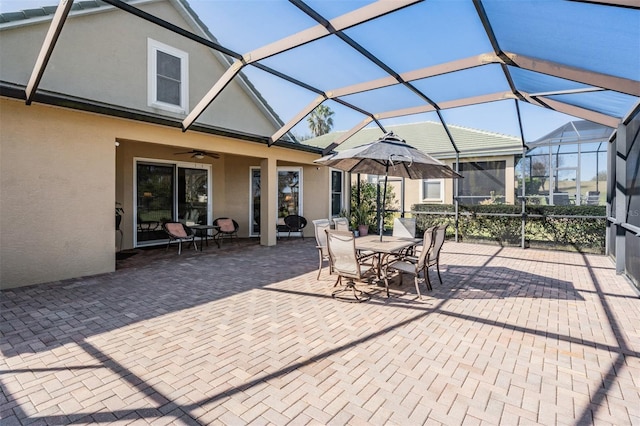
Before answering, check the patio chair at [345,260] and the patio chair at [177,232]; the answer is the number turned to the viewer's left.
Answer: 0

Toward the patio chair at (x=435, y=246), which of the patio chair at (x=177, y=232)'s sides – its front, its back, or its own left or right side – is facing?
front

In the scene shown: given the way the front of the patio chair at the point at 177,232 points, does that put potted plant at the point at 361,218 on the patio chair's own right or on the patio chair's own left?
on the patio chair's own left

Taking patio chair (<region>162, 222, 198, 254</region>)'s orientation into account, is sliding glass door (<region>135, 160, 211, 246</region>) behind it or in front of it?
behind

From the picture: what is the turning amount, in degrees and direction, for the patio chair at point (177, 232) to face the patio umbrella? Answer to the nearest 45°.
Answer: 0° — it already faces it

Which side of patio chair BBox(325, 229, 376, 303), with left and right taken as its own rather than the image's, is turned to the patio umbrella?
front

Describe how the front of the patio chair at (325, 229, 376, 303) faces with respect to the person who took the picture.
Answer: facing away from the viewer and to the right of the viewer

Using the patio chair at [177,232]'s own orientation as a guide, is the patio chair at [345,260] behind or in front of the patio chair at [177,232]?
in front

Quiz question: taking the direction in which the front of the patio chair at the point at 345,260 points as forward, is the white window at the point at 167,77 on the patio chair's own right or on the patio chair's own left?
on the patio chair's own left

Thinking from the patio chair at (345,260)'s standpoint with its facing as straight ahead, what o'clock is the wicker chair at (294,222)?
The wicker chair is roughly at 10 o'clock from the patio chair.
